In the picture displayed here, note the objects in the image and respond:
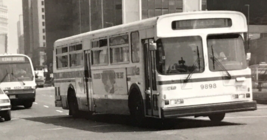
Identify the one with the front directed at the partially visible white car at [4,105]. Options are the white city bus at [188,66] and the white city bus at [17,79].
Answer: the white city bus at [17,79]

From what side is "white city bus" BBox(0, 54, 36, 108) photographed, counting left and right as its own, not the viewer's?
front

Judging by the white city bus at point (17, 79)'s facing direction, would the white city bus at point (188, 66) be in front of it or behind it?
in front

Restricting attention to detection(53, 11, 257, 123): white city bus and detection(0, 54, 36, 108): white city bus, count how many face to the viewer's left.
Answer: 0

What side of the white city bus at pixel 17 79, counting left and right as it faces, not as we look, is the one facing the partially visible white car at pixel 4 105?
front

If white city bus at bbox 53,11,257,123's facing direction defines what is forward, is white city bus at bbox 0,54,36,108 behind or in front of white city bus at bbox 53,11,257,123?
behind

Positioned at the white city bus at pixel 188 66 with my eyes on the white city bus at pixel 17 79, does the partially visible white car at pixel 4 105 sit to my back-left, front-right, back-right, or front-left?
front-left
